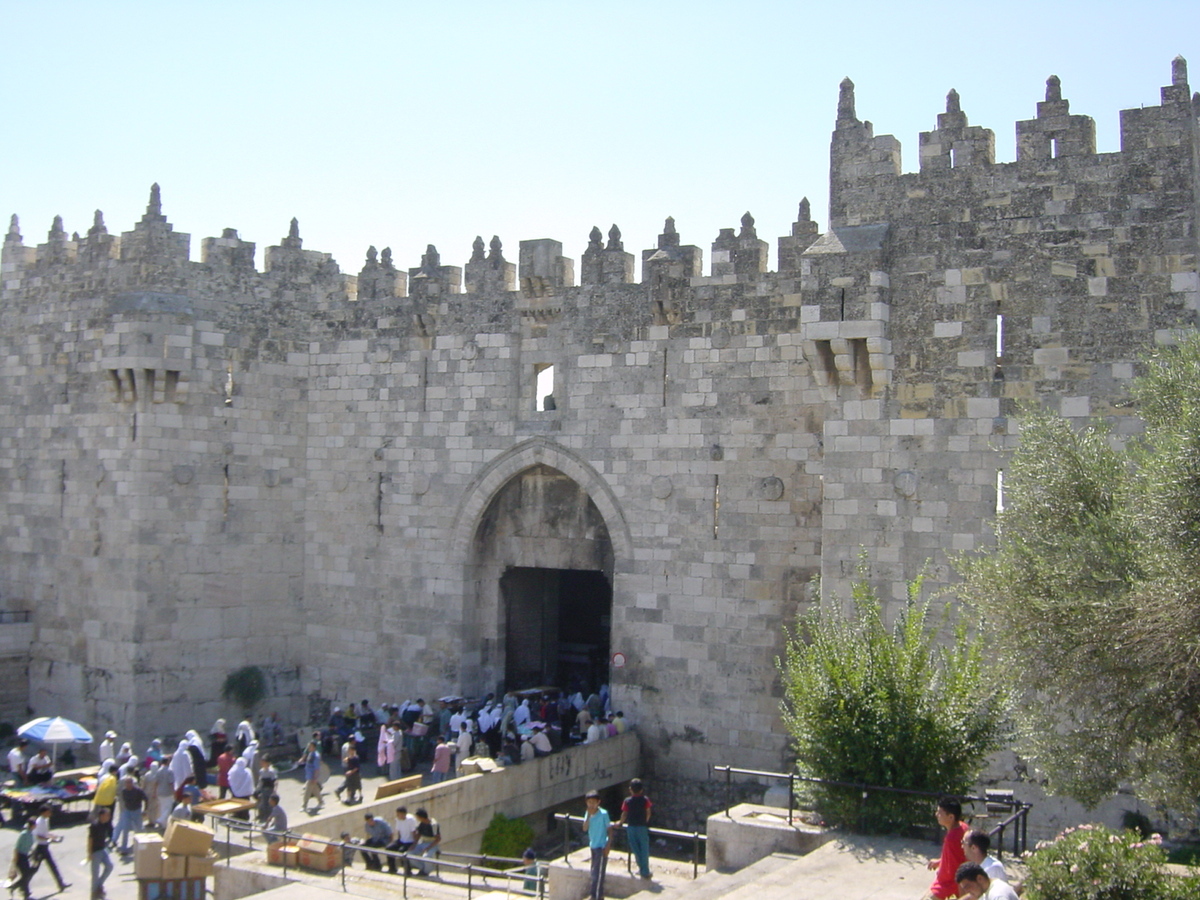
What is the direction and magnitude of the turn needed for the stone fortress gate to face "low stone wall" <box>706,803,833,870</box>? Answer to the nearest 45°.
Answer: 0° — it already faces it

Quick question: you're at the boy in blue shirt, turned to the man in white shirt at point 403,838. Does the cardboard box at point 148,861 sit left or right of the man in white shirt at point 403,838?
left

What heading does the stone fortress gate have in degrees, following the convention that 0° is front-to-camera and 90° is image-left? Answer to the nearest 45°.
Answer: approximately 0°

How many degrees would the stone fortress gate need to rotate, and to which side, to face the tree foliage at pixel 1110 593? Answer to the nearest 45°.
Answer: approximately 45° to its left

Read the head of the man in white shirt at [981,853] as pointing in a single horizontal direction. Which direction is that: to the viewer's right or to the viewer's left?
to the viewer's left

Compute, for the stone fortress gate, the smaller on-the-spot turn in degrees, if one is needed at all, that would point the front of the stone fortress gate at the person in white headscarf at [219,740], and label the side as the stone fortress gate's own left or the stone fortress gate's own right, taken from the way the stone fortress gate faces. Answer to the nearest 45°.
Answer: approximately 90° to the stone fortress gate's own right

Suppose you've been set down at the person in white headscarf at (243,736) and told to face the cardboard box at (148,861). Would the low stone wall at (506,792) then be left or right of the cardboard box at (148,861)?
left

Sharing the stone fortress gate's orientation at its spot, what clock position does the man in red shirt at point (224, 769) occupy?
The man in red shirt is roughly at 2 o'clock from the stone fortress gate.

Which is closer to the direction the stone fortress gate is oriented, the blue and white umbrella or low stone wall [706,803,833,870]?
the low stone wall

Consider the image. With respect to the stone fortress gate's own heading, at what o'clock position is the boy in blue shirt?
The boy in blue shirt is roughly at 12 o'clock from the stone fortress gate.
